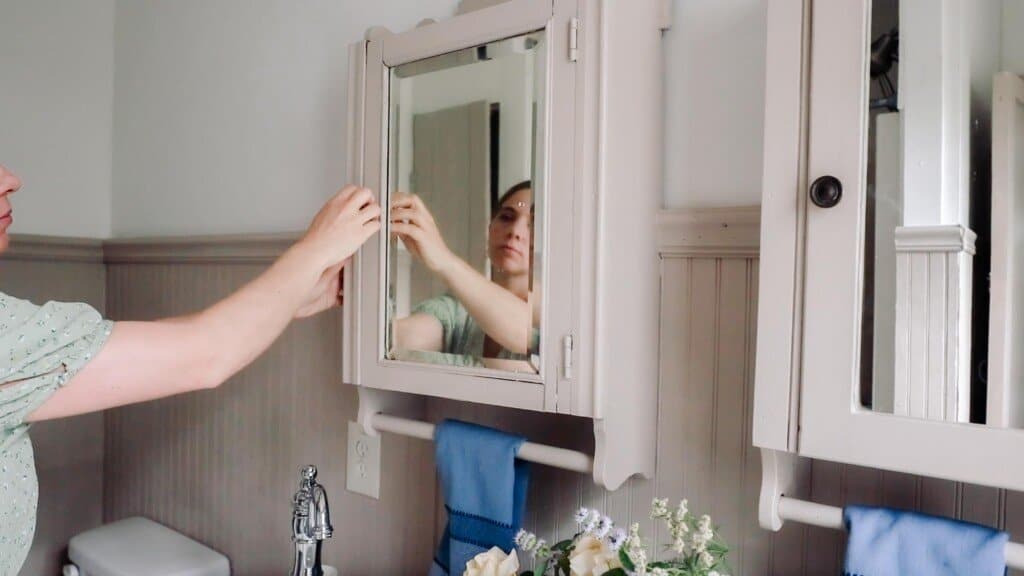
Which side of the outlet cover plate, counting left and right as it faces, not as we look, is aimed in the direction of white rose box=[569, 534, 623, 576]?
left

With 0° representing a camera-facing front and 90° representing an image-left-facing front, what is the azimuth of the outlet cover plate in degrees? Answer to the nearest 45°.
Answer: approximately 45°

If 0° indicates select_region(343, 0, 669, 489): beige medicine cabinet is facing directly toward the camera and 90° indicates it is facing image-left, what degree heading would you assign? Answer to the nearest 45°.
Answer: approximately 45°
